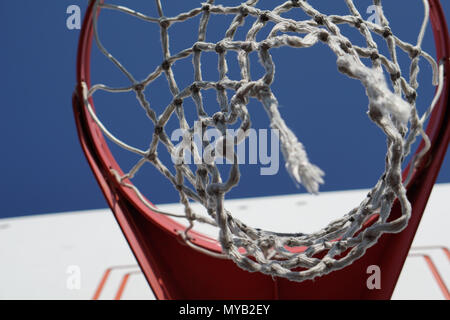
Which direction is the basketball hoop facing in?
toward the camera
